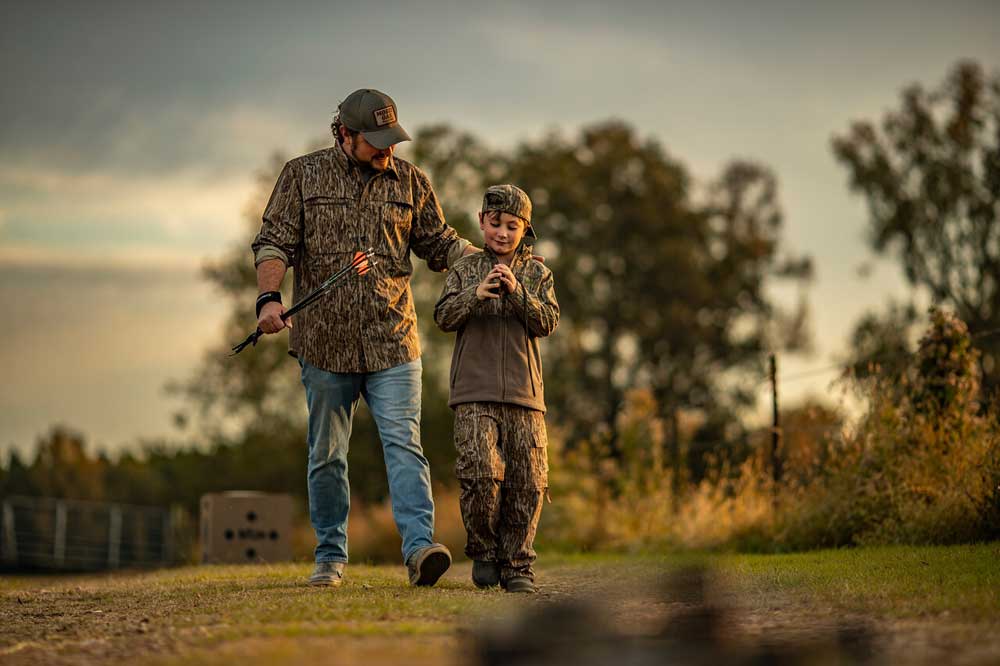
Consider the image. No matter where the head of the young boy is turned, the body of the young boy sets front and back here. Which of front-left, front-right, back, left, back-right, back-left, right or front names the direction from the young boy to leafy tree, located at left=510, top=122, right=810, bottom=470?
back

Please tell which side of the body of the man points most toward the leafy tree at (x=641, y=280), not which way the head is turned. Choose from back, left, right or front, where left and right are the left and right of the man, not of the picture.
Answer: back

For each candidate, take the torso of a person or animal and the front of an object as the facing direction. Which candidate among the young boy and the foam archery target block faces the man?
the foam archery target block

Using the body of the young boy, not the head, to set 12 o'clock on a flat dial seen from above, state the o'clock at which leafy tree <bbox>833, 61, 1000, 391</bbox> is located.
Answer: The leafy tree is roughly at 7 o'clock from the young boy.

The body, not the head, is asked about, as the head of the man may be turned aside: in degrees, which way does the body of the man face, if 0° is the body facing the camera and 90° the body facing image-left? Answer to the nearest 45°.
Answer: approximately 0°

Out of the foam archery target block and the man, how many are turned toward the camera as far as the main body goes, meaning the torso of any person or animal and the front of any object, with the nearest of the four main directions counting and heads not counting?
2

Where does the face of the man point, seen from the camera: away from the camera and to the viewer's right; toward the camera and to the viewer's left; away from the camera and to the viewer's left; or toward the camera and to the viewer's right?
toward the camera and to the viewer's right

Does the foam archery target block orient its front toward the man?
yes

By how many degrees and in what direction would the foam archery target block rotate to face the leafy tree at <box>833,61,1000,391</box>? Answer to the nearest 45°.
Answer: approximately 135° to its left
